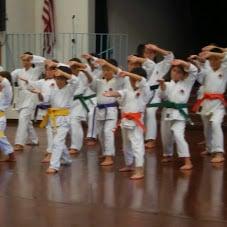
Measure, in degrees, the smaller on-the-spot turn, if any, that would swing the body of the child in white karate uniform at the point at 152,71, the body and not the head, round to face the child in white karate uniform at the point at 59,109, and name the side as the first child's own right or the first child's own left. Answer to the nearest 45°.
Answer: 0° — they already face them

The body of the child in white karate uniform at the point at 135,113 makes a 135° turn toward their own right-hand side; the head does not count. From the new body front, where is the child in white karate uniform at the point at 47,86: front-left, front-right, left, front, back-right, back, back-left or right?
front-left

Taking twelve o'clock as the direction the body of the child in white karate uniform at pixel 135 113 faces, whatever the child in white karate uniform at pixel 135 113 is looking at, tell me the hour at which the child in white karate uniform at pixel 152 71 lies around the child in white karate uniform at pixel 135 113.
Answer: the child in white karate uniform at pixel 152 71 is roughly at 5 o'clock from the child in white karate uniform at pixel 135 113.

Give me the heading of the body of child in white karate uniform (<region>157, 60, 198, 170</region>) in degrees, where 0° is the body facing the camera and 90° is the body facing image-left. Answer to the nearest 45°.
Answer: approximately 45°

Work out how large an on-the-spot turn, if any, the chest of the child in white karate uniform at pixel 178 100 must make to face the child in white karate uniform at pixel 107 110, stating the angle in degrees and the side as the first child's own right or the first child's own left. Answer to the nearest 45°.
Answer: approximately 45° to the first child's own right

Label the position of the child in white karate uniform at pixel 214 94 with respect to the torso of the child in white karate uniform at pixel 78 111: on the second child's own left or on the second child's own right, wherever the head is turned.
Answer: on the second child's own left

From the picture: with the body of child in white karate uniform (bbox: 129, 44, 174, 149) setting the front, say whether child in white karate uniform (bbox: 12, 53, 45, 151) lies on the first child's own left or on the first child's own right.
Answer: on the first child's own right

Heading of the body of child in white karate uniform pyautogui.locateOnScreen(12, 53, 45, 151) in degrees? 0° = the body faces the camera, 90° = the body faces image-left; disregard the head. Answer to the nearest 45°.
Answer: approximately 45°
